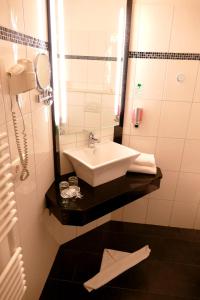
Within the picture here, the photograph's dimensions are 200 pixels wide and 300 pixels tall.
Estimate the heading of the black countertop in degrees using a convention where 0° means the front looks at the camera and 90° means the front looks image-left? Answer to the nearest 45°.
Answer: approximately 315°

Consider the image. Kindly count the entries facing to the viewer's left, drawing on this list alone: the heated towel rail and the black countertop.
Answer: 0

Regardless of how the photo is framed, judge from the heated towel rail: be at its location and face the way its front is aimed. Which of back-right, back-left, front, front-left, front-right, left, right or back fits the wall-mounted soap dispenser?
front-left

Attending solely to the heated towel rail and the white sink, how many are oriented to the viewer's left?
0

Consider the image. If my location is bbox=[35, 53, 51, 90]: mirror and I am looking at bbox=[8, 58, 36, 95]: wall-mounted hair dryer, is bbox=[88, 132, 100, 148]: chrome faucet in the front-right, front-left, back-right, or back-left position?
back-left

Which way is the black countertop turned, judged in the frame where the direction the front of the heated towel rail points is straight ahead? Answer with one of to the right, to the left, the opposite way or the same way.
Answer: to the right

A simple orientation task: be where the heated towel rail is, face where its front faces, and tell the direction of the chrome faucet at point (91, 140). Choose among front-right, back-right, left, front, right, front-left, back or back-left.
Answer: front-left

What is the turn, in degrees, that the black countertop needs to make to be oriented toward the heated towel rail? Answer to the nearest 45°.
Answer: approximately 90° to its right

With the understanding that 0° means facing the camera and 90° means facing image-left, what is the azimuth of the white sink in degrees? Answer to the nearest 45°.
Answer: approximately 315°

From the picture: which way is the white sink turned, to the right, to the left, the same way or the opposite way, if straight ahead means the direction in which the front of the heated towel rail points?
to the right

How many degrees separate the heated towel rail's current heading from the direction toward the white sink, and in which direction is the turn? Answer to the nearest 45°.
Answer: approximately 45° to its left

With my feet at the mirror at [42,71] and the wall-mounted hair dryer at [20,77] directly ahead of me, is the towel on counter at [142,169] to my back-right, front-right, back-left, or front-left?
back-left

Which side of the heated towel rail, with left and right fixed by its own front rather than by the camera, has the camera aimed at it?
right
